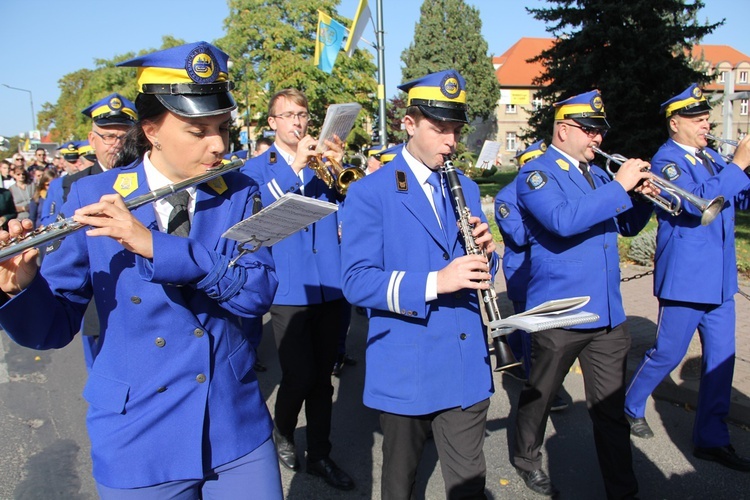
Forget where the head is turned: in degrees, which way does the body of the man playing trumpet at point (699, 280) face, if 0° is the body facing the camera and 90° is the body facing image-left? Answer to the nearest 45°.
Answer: approximately 315°

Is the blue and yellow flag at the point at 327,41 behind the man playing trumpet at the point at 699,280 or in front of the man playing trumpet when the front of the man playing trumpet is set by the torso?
behind

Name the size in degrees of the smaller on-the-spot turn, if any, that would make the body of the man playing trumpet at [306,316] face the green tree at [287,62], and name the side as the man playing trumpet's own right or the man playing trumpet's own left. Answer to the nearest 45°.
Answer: approximately 135° to the man playing trumpet's own left

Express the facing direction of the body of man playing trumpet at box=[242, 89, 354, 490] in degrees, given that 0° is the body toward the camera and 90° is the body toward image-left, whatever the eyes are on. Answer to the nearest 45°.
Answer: approximately 315°

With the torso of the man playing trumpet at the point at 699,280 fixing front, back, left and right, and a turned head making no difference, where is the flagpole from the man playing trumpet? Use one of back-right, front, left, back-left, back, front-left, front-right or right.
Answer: back

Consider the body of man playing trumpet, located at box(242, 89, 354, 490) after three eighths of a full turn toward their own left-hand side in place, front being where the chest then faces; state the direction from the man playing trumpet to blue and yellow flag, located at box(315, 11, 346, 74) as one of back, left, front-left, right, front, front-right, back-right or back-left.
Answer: front

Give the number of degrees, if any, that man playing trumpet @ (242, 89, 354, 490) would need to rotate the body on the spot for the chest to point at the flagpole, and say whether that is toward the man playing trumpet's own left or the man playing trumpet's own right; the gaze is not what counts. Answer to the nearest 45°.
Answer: approximately 135° to the man playing trumpet's own left

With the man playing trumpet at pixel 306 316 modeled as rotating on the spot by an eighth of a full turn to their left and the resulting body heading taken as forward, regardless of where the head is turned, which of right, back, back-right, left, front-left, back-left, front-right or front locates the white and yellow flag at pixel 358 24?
left

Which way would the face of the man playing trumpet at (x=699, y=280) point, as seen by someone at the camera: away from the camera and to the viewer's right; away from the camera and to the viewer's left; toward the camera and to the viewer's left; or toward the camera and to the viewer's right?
toward the camera and to the viewer's right
